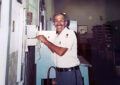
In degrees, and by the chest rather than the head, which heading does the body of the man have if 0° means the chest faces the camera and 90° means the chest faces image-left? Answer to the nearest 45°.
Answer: approximately 45°
